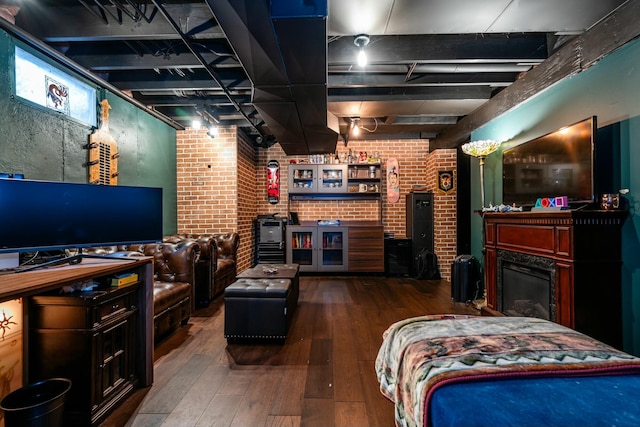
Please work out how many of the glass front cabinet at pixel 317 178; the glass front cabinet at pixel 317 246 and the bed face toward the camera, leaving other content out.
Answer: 2

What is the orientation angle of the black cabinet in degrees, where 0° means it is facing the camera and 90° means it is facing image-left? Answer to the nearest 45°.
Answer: approximately 315°

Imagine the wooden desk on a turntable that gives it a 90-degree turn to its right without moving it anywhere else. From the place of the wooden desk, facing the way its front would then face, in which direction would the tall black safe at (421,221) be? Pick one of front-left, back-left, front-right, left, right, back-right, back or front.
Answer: back-left

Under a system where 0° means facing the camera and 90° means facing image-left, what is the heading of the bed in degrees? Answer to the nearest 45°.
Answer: approximately 90°

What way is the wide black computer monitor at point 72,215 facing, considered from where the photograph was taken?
facing the viewer and to the right of the viewer

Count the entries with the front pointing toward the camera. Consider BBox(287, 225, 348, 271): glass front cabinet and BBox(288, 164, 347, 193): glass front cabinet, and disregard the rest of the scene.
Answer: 2

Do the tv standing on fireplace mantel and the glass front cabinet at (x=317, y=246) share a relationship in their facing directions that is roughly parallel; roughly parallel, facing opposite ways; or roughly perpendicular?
roughly perpendicular

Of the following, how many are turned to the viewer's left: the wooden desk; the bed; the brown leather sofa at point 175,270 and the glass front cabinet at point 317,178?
1

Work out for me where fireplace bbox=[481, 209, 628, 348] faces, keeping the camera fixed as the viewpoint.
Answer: facing the viewer and to the left of the viewer

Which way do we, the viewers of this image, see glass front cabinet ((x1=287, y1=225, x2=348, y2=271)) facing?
facing the viewer

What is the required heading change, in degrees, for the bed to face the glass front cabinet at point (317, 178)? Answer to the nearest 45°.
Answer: approximately 45° to its right

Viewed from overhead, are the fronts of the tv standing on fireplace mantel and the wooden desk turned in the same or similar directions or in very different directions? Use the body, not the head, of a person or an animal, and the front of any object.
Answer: very different directions

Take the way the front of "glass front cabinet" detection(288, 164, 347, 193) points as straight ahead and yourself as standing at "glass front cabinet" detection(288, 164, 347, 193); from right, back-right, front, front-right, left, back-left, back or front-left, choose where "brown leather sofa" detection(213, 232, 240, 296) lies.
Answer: front-right

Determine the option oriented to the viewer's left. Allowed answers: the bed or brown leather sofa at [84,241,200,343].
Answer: the bed
